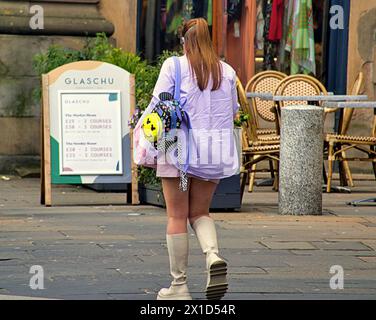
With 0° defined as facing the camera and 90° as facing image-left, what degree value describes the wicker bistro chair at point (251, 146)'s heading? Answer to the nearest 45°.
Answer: approximately 270°

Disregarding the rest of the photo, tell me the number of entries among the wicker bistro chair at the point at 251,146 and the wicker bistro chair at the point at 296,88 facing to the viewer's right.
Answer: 1
